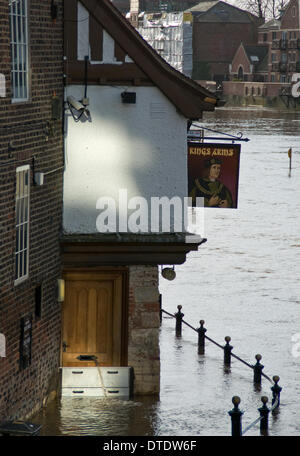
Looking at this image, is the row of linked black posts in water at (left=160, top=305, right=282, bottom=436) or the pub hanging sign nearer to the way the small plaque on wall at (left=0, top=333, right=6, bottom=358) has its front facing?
the row of linked black posts in water

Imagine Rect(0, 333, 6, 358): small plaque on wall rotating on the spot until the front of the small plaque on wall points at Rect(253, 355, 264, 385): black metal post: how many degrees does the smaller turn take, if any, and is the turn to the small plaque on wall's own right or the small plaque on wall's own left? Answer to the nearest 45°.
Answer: approximately 45° to the small plaque on wall's own left

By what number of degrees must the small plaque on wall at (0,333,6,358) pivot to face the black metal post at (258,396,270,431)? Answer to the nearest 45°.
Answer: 0° — it already faces it

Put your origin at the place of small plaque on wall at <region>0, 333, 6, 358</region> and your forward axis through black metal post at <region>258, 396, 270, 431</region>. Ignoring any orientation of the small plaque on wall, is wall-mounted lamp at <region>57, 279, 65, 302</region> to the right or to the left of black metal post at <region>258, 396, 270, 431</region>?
left

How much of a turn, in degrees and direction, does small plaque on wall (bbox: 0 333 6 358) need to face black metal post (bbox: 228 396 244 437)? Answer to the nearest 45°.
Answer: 0° — it already faces it

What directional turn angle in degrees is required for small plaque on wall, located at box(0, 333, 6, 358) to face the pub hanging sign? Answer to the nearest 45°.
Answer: approximately 45° to its left

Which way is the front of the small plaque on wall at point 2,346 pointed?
to the viewer's right

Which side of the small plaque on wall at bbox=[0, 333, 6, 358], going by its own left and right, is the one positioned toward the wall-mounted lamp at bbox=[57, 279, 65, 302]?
left
